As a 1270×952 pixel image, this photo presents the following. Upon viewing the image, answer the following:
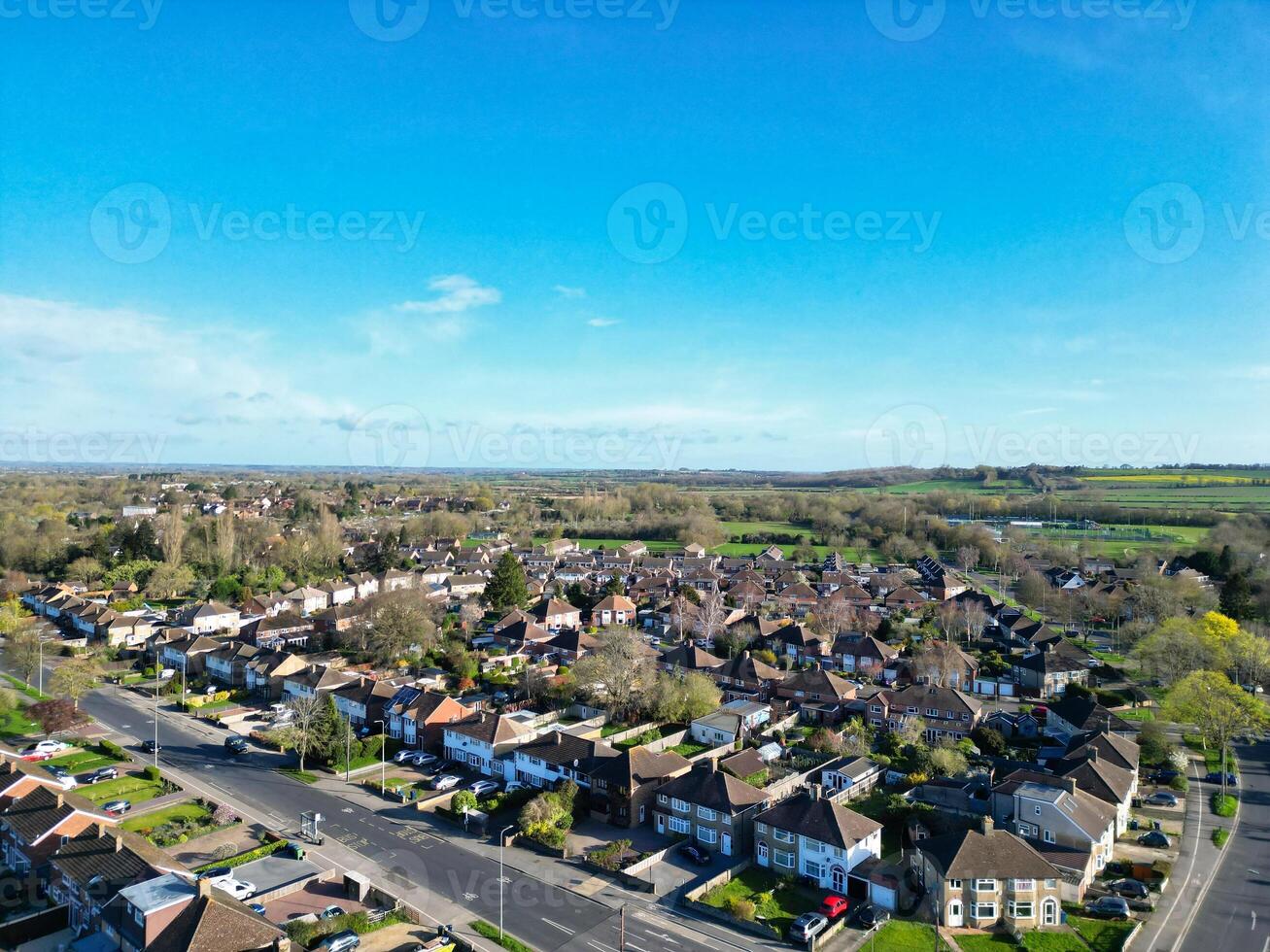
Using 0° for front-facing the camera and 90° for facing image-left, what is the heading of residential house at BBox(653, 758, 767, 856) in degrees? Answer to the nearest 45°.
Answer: approximately 45°

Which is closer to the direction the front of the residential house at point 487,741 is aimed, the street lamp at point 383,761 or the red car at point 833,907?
the street lamp

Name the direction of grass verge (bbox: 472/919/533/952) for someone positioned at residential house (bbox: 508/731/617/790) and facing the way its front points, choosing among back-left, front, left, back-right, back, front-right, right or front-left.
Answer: front-left

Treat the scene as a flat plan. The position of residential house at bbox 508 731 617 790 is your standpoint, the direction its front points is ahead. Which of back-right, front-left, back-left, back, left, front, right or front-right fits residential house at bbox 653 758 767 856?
left

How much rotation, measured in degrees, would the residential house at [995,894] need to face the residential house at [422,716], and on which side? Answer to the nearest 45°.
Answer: approximately 90° to its right

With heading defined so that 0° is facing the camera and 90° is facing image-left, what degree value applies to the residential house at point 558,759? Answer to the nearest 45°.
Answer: approximately 45°

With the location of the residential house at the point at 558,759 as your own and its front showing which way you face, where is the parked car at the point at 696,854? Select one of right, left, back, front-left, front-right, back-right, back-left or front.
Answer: left

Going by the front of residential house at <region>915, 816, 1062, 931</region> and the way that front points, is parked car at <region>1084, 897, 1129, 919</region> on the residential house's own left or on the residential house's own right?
on the residential house's own left

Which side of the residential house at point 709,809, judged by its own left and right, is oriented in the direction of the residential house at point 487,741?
right
